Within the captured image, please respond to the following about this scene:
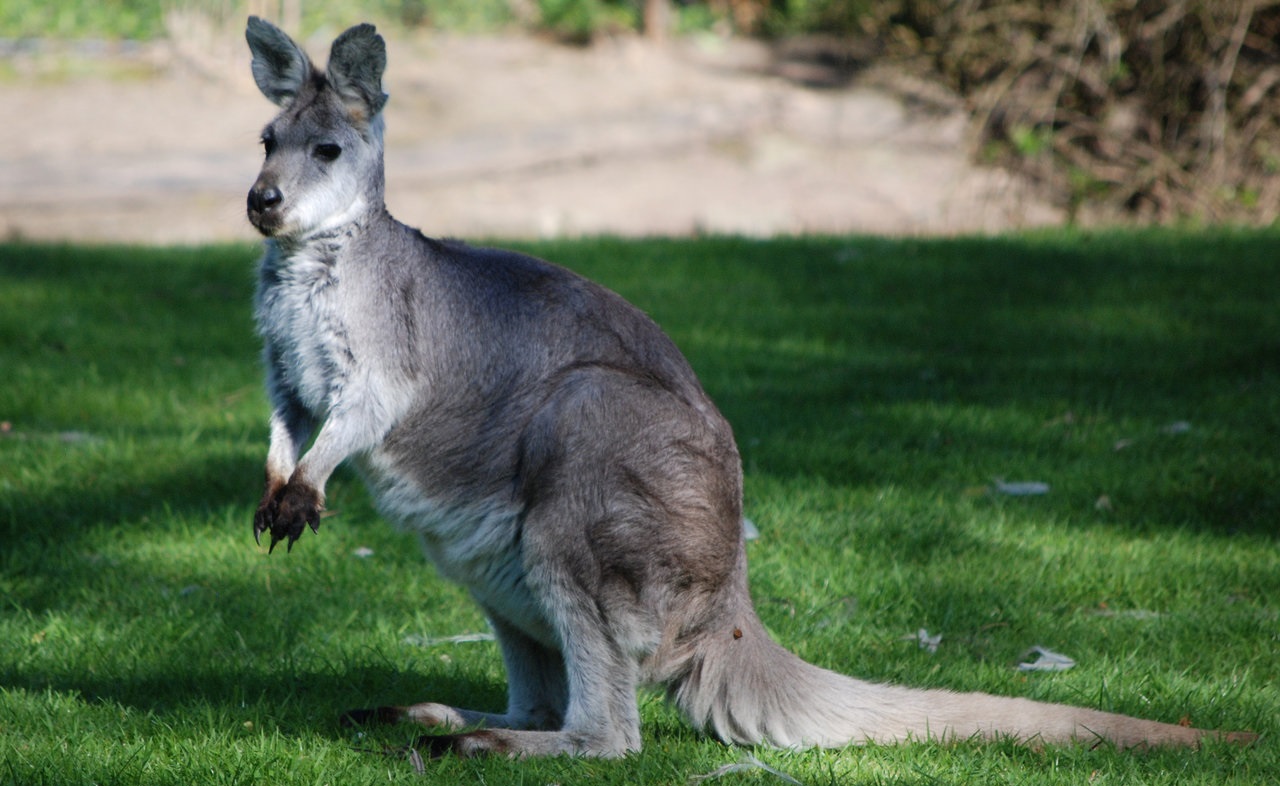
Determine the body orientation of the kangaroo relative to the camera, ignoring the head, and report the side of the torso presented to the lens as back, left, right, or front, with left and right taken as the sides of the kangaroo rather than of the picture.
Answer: left
